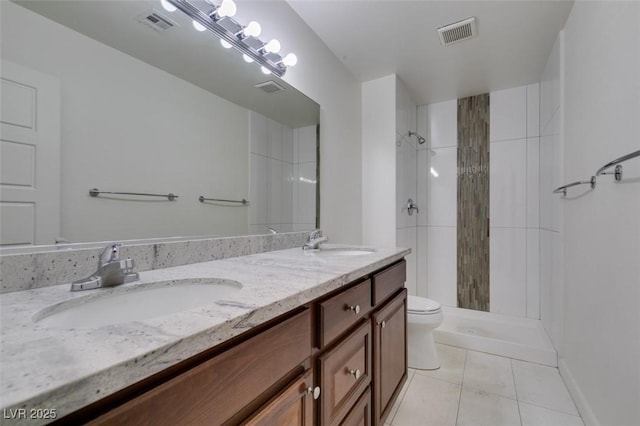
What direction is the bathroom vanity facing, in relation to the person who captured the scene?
facing the viewer and to the right of the viewer

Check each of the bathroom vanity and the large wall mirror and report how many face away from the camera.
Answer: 0

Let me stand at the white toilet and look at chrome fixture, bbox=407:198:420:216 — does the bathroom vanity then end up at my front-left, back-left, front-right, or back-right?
back-left

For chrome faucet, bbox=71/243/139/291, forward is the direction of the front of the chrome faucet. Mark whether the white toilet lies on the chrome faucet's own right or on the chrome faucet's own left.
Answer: on the chrome faucet's own left

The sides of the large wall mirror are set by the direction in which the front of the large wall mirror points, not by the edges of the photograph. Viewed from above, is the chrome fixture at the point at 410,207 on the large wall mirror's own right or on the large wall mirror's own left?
on the large wall mirror's own left

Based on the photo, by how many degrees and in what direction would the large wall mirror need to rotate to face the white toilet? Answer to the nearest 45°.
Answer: approximately 45° to its left
